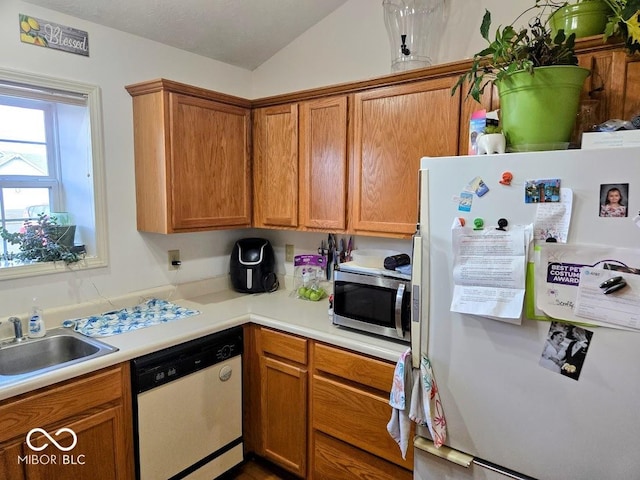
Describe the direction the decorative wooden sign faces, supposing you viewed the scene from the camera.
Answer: facing the viewer and to the right of the viewer

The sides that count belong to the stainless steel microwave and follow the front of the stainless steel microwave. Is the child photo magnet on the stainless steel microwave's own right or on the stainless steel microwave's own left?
on the stainless steel microwave's own left

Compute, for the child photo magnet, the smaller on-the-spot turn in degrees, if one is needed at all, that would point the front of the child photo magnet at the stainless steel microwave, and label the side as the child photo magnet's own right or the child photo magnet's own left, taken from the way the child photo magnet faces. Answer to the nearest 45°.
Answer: approximately 90° to the child photo magnet's own right

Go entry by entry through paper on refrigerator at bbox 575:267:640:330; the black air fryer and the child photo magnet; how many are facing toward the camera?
3

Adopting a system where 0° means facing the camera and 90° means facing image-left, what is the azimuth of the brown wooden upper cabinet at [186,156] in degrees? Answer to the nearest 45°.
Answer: approximately 315°

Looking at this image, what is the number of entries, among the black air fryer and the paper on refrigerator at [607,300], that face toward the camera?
2

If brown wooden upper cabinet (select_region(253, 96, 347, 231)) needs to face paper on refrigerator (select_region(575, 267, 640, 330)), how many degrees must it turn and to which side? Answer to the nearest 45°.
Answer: approximately 90° to its left

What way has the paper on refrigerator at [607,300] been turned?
toward the camera

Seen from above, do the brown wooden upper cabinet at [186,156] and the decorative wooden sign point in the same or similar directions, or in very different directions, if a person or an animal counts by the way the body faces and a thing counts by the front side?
same or similar directions

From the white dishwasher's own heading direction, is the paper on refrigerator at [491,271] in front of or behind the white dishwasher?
in front

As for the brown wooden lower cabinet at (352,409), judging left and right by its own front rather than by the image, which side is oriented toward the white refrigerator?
left

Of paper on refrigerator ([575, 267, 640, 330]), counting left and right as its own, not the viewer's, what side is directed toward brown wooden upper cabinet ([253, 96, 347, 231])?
right

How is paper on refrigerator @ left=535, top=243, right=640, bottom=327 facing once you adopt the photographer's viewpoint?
facing the viewer
